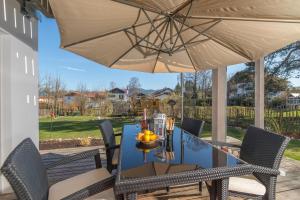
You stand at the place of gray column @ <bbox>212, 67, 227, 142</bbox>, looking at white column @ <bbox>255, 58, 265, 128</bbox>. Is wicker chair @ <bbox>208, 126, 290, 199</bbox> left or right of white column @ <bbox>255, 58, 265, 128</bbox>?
right

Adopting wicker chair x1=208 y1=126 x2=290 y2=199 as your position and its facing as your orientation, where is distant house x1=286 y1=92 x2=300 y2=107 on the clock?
The distant house is roughly at 5 o'clock from the wicker chair.

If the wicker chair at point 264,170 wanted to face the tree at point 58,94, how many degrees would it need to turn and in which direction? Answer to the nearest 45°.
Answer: approximately 90° to its right

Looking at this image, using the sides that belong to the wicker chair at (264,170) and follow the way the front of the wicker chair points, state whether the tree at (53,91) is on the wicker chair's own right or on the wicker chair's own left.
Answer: on the wicker chair's own right

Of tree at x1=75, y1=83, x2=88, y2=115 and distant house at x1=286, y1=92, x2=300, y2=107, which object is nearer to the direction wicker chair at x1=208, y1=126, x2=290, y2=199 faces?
the tree

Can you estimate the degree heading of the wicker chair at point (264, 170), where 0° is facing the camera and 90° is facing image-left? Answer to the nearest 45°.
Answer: approximately 45°

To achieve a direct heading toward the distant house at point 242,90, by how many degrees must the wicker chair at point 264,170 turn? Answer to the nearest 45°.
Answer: approximately 135° to its right

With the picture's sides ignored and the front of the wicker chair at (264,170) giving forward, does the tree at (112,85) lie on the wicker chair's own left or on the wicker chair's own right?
on the wicker chair's own right

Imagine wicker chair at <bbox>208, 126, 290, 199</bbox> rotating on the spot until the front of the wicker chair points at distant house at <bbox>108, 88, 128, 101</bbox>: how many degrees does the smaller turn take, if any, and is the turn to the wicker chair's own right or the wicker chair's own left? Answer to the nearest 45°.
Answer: approximately 90° to the wicker chair's own right

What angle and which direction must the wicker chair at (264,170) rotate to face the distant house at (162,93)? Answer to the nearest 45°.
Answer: approximately 90° to its right

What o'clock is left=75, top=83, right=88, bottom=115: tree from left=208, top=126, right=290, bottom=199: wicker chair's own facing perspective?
The tree is roughly at 3 o'clock from the wicker chair.

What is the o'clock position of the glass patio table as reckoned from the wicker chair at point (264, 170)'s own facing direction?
The glass patio table is roughly at 12 o'clock from the wicker chair.

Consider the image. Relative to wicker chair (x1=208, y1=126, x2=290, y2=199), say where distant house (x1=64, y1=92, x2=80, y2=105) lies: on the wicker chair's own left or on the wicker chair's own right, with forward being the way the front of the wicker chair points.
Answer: on the wicker chair's own right
